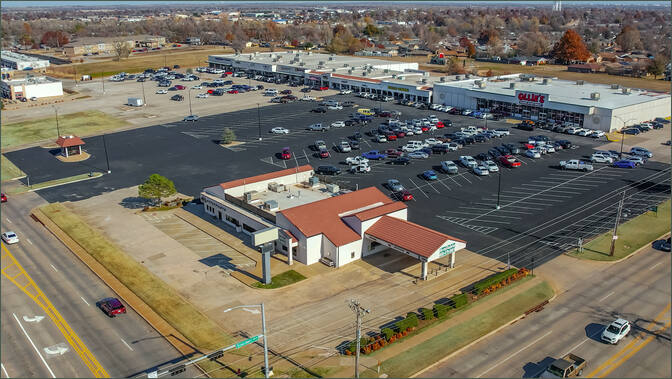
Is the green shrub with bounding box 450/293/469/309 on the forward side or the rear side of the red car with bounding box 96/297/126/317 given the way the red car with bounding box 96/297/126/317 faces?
on the rear side

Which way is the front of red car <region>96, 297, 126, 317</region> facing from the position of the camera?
facing away from the viewer and to the left of the viewer

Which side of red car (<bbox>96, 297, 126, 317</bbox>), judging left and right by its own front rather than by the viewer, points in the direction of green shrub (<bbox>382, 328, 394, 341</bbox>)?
back

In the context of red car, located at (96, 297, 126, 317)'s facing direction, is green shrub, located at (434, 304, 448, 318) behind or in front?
behind

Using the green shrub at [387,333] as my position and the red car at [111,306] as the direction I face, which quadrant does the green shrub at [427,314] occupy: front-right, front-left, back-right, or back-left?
back-right

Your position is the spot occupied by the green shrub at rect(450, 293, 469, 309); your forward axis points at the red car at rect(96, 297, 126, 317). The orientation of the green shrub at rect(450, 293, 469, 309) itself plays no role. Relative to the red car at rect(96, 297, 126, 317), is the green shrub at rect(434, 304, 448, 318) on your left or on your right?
left

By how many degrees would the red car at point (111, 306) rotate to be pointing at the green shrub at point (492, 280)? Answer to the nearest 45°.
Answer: approximately 135° to its right

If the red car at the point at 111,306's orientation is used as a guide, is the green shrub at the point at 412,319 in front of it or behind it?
behind

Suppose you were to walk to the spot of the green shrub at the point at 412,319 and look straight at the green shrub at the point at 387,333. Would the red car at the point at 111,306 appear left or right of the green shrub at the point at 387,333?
right
